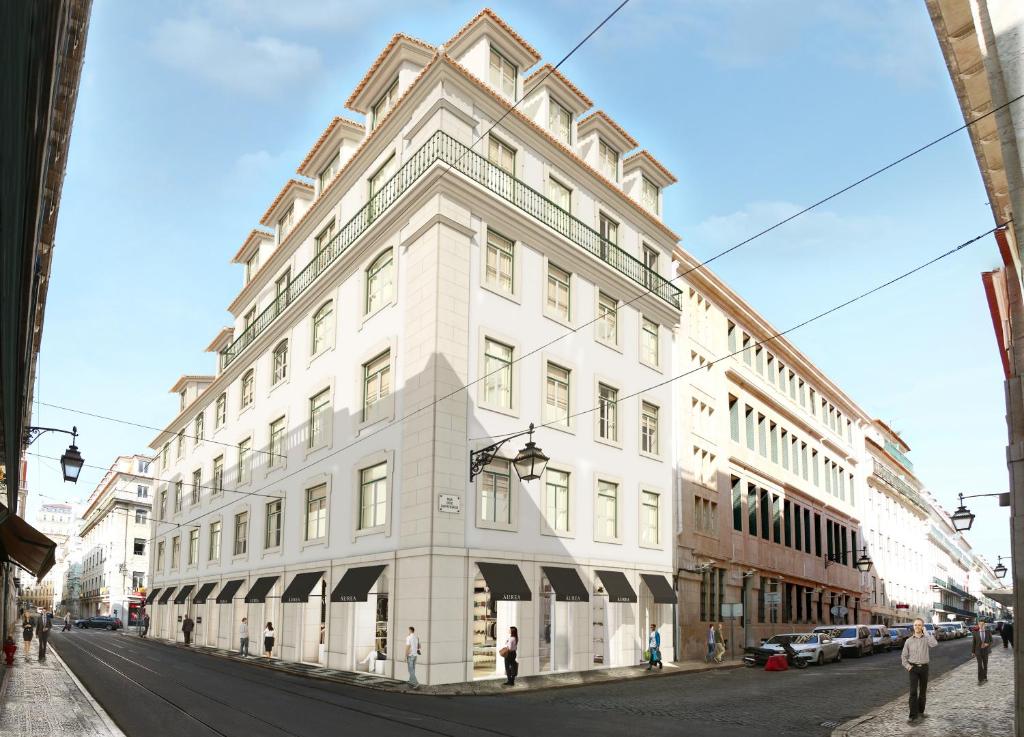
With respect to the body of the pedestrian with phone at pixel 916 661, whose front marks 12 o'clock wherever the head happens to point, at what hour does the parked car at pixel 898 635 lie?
The parked car is roughly at 6 o'clock from the pedestrian with phone.

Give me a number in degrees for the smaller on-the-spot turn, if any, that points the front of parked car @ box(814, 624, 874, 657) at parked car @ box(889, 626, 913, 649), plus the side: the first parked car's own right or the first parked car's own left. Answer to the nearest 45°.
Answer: approximately 135° to the first parked car's own right

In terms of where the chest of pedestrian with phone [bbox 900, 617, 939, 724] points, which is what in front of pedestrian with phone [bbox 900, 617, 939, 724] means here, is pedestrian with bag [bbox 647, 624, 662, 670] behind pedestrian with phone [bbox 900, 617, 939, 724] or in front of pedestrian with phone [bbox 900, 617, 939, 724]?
behind

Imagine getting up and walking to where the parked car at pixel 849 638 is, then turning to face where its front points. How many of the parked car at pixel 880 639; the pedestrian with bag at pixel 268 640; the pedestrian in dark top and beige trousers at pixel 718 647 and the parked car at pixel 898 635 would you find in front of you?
2

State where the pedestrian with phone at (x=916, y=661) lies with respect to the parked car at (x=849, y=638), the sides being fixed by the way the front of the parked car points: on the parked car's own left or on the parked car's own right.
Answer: on the parked car's own left

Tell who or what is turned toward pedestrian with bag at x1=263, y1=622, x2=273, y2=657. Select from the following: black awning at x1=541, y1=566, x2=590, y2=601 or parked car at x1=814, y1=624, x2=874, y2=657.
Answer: the parked car

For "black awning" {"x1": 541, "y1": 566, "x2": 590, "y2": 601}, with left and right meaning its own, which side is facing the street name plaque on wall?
right

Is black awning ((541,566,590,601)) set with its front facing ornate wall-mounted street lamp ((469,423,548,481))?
no

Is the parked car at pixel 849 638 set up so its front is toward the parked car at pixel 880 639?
no

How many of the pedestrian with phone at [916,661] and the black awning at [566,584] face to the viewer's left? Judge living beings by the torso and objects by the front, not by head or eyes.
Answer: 0

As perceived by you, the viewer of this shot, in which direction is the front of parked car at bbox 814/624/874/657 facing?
facing the viewer and to the left of the viewer

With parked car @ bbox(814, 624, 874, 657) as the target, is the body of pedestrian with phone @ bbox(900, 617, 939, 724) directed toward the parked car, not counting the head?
no

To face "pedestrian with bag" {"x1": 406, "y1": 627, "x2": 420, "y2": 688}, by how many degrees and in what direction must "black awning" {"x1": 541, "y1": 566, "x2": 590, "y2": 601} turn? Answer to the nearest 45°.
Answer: approximately 90° to its right

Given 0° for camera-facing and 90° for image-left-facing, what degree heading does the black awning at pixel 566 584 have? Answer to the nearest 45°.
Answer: approximately 315°

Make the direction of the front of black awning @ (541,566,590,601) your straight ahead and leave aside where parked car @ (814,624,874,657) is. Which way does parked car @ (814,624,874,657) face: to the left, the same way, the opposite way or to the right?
to the right

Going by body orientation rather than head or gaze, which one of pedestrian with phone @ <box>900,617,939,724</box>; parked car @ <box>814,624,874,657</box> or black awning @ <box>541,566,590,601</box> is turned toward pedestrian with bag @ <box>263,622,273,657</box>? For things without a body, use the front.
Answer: the parked car

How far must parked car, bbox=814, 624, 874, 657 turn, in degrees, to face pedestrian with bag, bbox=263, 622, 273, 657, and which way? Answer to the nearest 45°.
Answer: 0° — it already faces them

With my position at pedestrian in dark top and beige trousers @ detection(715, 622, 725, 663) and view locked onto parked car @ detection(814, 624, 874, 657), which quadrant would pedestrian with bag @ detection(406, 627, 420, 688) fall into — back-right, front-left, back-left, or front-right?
back-right
